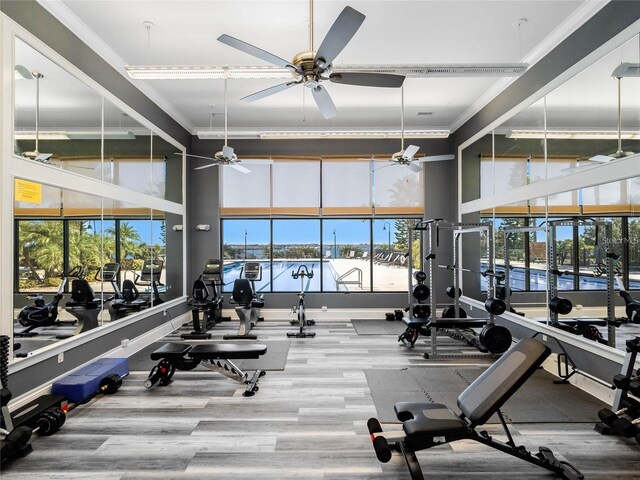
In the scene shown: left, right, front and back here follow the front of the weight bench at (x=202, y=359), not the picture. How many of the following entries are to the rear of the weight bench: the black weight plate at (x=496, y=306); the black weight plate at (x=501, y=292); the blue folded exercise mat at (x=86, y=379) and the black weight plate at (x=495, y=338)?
3

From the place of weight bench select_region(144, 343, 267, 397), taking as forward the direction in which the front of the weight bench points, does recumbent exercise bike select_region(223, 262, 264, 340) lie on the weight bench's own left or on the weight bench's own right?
on the weight bench's own right

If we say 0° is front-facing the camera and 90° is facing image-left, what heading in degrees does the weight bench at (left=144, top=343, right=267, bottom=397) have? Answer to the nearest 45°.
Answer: approximately 90°

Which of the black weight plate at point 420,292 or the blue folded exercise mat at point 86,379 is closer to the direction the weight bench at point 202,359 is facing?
the blue folded exercise mat

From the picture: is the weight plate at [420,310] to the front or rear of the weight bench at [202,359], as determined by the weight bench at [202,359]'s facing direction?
to the rear

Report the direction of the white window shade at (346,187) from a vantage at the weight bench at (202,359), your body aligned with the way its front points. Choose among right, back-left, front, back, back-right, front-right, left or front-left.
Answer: back-right

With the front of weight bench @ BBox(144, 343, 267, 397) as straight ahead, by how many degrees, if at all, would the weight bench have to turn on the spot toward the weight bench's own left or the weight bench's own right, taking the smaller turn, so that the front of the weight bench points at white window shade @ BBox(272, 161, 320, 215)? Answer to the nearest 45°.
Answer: approximately 135° to the weight bench's own right

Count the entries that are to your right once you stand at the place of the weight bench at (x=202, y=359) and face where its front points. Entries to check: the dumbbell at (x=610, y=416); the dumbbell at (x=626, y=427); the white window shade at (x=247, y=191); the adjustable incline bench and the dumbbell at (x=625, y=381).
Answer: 1

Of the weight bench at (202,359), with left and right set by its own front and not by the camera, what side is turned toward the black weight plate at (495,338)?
back

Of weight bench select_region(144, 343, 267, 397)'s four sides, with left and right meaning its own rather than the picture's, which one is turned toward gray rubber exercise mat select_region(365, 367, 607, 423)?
back

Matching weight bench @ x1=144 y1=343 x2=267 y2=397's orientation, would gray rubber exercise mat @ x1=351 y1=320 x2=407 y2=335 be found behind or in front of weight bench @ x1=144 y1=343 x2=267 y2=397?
behind

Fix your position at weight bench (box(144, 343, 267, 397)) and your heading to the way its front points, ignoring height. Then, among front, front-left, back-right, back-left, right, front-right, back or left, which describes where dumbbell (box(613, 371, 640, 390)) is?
back-left

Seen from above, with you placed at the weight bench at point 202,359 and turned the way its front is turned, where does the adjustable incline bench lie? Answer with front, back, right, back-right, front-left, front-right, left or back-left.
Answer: back-left

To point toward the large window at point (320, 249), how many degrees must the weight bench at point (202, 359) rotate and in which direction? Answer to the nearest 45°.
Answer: approximately 135° to its right
